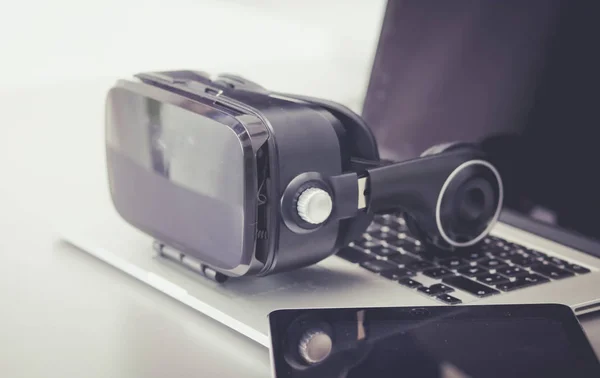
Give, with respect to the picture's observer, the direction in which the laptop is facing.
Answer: facing the viewer and to the left of the viewer
